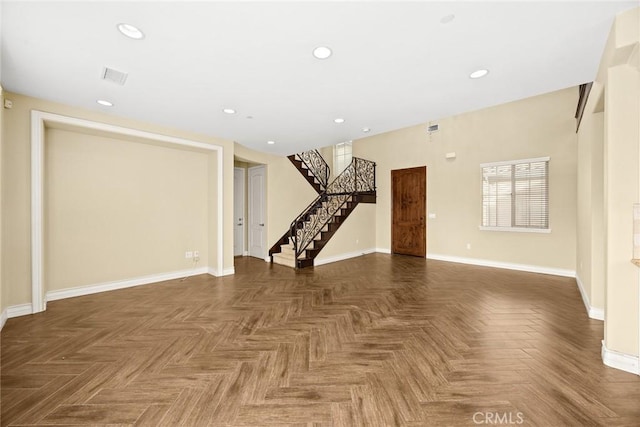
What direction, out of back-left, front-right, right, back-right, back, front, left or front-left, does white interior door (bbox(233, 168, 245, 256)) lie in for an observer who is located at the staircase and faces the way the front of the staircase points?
front-right

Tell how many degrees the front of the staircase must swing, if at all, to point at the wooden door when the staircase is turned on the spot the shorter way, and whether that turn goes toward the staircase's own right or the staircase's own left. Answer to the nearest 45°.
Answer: approximately 135° to the staircase's own left

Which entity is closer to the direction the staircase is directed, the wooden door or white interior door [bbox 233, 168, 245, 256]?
the white interior door

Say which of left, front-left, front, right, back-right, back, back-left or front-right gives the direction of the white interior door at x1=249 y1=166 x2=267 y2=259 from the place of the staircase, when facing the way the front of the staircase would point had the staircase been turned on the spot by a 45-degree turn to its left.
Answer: right

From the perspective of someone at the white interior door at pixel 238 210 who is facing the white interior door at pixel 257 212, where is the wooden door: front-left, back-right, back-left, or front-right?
front-left
